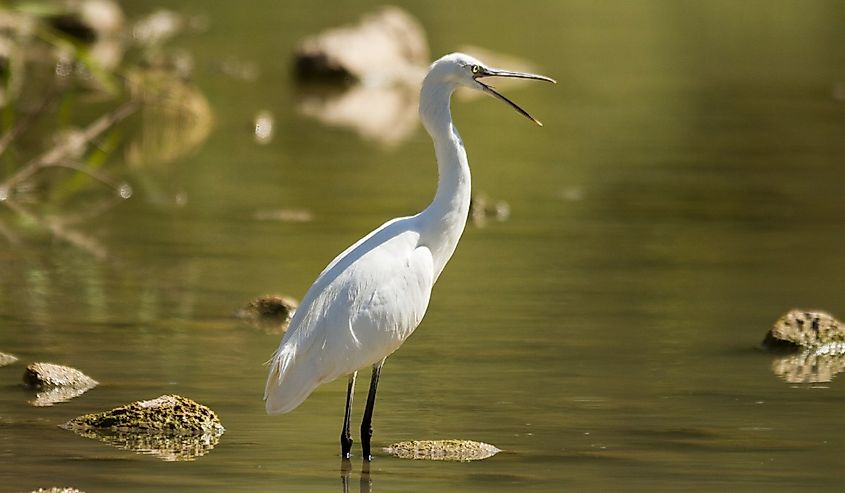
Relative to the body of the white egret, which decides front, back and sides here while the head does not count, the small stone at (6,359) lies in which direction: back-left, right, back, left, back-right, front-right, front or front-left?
back-left

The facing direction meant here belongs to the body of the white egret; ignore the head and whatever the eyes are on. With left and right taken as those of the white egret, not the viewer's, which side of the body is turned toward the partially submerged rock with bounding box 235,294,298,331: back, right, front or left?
left

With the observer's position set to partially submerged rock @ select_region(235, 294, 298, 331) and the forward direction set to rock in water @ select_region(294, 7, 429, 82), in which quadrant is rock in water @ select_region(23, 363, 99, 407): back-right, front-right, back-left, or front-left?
back-left

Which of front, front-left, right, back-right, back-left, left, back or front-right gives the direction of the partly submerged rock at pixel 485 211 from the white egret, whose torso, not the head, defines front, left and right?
left

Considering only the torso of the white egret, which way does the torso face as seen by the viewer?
to the viewer's right

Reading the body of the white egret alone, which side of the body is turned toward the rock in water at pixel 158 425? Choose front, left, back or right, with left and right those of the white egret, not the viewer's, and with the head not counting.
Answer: back

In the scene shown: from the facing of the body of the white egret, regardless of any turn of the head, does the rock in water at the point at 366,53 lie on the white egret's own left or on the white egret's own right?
on the white egret's own left

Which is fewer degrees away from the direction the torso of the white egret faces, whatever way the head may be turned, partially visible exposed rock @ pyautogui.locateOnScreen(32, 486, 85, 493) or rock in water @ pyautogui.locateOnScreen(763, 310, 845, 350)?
the rock in water

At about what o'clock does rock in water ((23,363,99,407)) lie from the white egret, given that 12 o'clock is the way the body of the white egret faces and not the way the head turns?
The rock in water is roughly at 7 o'clock from the white egret.

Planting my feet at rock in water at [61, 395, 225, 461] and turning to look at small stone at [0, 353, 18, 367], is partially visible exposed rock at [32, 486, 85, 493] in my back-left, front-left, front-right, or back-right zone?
back-left
